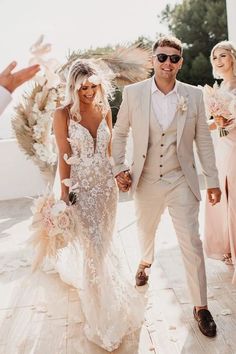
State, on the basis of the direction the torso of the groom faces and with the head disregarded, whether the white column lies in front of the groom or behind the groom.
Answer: behind

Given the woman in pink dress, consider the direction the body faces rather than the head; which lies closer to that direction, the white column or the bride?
the bride

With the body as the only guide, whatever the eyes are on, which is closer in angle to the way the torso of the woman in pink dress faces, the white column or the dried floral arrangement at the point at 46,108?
the dried floral arrangement

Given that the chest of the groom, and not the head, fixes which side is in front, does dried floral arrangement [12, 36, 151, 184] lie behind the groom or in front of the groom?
behind

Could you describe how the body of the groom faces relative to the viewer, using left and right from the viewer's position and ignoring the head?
facing the viewer

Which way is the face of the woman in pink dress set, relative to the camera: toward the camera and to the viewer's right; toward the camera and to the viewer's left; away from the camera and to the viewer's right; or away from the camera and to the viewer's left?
toward the camera and to the viewer's left

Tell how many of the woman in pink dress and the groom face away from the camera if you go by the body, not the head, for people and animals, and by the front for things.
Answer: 0

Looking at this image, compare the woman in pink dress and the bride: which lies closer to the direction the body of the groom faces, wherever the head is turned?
the bride

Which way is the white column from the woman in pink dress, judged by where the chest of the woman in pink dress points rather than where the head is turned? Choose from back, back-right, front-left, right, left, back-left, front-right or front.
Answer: back-right

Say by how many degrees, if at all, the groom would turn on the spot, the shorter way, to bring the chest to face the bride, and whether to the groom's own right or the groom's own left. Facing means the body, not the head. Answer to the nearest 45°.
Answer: approximately 90° to the groom's own right

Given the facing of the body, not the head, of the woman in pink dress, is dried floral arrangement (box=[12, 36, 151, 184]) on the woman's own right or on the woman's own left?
on the woman's own right

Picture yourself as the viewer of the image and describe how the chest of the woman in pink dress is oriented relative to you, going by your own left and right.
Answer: facing the viewer and to the left of the viewer

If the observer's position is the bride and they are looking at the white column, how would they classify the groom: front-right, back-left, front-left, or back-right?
front-right

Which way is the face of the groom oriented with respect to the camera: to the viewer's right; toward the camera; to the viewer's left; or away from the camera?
toward the camera

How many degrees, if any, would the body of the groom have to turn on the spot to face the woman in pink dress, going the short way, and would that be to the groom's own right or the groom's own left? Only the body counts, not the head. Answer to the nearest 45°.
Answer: approximately 135° to the groom's own left
